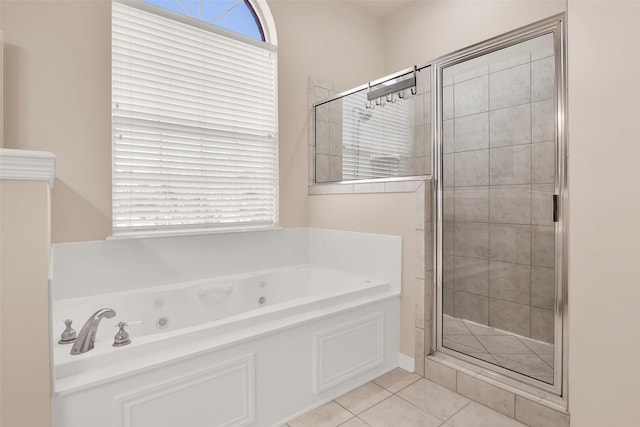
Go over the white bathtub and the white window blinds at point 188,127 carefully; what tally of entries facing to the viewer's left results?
0

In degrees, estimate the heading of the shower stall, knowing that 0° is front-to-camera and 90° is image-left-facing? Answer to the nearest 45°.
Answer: approximately 45°

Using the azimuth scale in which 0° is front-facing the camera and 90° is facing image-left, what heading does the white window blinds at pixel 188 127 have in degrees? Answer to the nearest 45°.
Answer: approximately 315°

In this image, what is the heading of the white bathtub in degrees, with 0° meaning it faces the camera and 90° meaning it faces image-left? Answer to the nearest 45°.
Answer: approximately 315°
